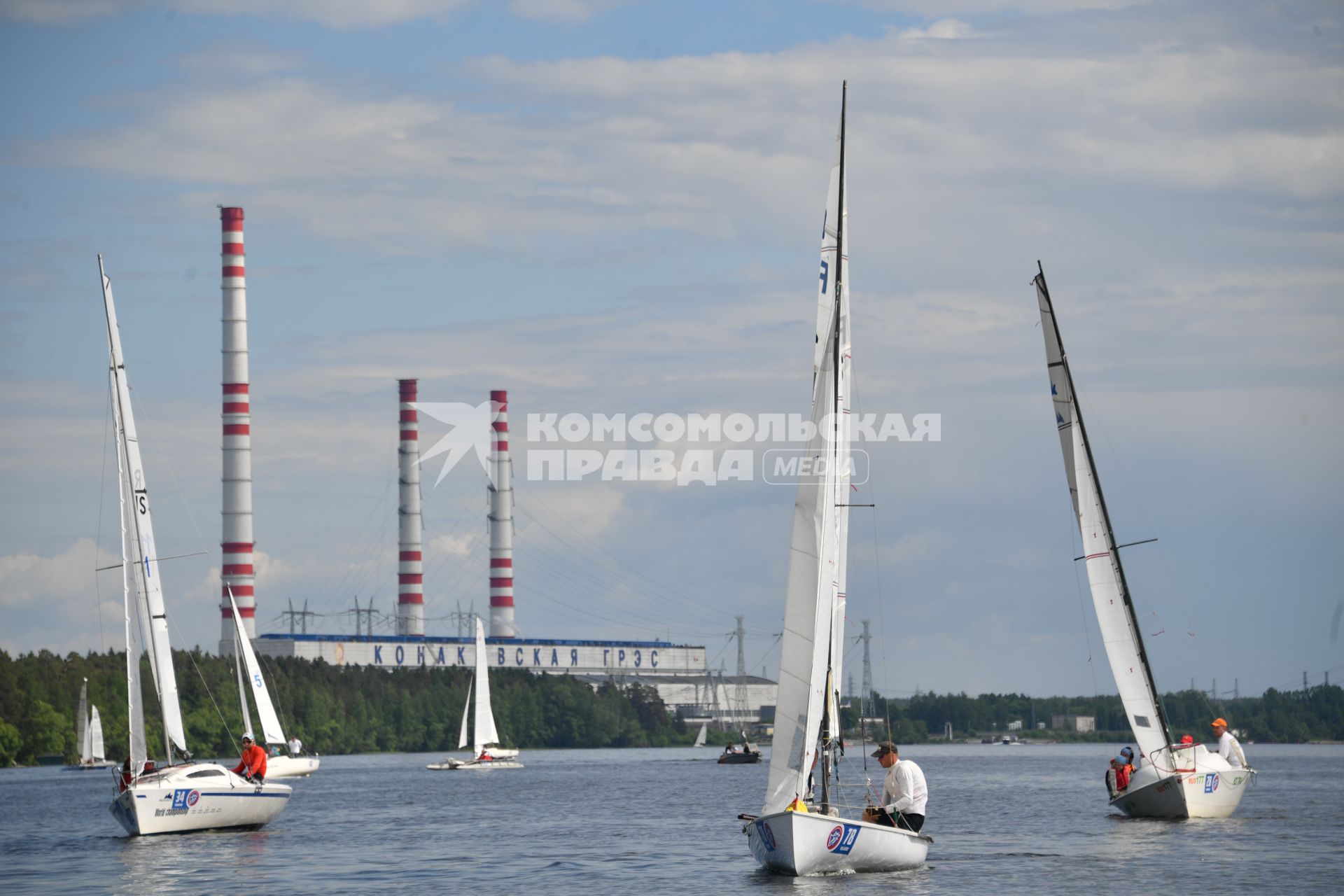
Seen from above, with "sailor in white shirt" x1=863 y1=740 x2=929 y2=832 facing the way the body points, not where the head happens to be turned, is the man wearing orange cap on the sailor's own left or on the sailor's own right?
on the sailor's own right

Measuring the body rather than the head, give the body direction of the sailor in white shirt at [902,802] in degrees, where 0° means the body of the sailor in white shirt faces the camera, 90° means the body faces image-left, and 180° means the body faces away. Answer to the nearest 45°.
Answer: approximately 90°

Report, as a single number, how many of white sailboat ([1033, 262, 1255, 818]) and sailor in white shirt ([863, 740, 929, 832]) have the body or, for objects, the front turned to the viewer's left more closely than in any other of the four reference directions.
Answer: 1

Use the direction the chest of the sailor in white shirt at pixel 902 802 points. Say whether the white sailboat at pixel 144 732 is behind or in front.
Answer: in front

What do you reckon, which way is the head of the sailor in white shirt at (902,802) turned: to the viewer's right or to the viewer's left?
to the viewer's left
